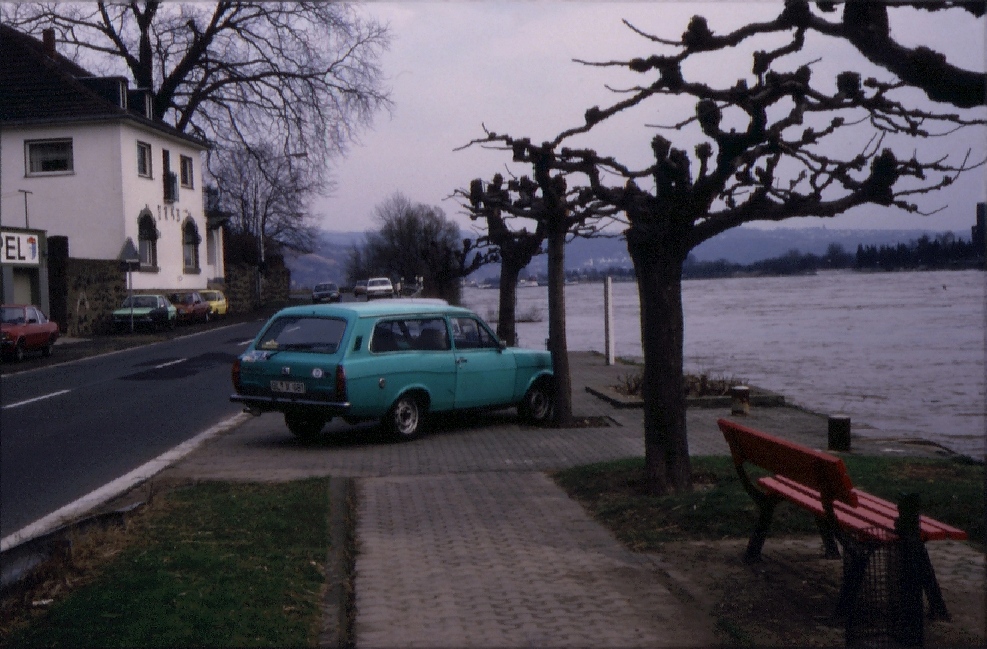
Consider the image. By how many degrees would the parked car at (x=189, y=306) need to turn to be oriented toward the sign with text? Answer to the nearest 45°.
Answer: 0° — it already faces it

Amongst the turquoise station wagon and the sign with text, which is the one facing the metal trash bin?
the sign with text

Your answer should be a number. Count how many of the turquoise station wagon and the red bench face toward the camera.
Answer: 0

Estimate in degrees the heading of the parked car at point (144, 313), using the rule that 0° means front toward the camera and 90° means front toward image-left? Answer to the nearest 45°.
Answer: approximately 45°

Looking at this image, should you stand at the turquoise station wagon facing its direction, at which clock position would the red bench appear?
The red bench is roughly at 4 o'clock from the turquoise station wagon.

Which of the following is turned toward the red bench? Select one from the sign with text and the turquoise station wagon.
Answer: the sign with text

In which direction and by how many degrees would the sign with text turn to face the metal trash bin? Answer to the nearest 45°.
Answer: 0° — it already faces it

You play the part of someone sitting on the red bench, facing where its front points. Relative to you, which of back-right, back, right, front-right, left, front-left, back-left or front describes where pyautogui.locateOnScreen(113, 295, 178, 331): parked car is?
left

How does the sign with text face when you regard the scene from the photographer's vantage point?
facing the viewer

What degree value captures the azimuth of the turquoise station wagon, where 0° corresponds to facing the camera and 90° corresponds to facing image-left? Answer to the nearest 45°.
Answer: approximately 225°

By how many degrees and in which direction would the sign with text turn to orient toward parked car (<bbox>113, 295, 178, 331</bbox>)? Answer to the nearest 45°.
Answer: approximately 135° to its left

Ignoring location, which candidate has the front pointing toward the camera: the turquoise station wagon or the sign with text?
the sign with text

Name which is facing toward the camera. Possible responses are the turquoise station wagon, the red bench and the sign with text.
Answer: the sign with text

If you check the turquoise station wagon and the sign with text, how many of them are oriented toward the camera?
1

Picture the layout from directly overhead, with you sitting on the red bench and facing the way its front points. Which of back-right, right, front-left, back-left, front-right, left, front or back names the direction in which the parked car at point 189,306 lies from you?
left
